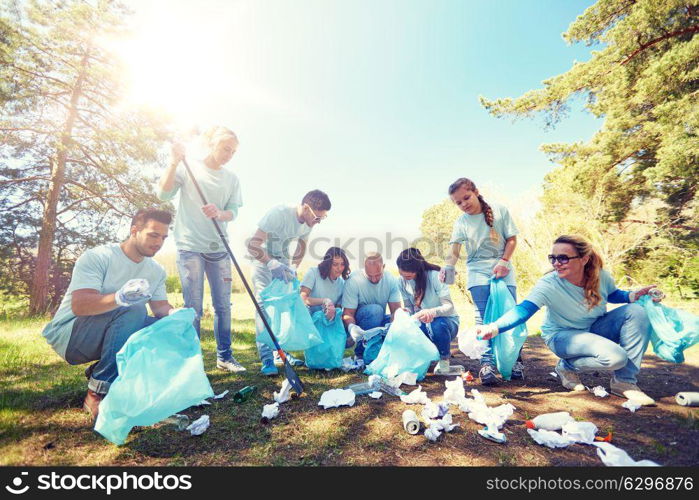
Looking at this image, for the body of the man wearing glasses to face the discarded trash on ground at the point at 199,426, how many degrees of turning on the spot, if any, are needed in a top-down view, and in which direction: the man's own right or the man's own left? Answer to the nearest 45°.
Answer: approximately 45° to the man's own right

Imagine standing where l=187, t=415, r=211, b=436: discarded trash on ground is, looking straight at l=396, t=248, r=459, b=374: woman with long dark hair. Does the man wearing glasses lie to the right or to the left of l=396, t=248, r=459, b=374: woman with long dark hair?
left

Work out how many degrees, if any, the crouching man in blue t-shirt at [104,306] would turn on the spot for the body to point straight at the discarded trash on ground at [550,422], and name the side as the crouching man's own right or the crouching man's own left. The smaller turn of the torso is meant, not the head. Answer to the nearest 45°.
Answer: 0° — they already face it

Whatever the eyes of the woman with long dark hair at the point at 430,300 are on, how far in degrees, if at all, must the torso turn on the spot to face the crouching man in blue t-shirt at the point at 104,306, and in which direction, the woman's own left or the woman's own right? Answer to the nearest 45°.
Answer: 0° — they already face them

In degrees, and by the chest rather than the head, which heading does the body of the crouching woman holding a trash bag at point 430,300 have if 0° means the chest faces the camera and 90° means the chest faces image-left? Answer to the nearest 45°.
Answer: approximately 45°

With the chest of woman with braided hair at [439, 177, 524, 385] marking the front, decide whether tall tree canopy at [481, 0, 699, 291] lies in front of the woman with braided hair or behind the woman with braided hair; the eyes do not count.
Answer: behind
